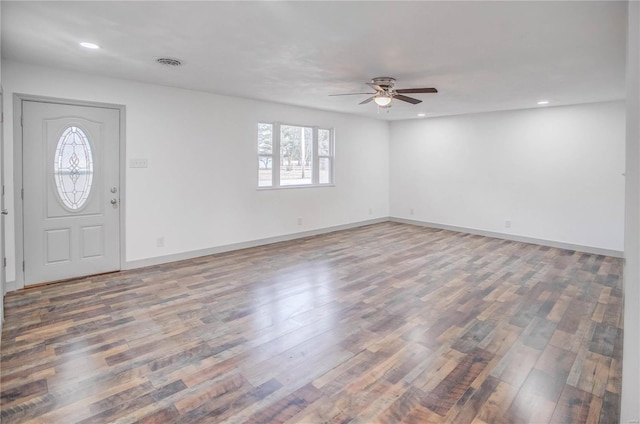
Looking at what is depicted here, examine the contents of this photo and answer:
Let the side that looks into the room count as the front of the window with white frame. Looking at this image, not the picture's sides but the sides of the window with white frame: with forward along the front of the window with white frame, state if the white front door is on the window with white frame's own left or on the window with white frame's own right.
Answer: on the window with white frame's own right

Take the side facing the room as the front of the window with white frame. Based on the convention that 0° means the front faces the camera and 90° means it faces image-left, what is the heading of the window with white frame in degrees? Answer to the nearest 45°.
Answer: approximately 315°

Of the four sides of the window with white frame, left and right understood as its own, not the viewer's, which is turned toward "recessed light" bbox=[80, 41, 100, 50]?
right

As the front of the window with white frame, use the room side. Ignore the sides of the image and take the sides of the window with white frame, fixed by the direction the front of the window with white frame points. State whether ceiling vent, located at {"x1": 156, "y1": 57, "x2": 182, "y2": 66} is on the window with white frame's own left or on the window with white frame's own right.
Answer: on the window with white frame's own right
